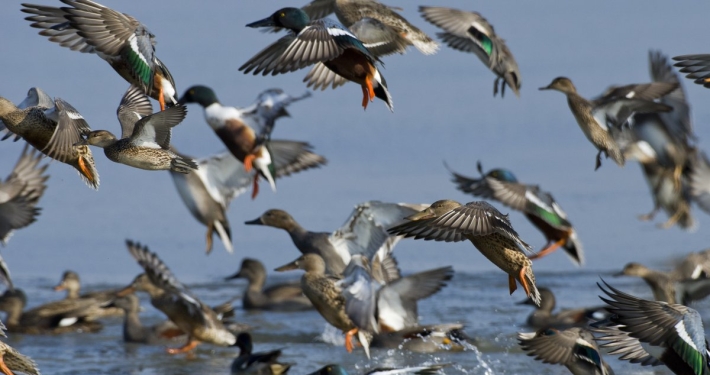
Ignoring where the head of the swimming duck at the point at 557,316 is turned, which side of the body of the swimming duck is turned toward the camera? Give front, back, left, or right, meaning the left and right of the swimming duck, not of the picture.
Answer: left

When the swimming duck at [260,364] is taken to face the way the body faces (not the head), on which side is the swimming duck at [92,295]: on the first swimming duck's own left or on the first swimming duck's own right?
on the first swimming duck's own right

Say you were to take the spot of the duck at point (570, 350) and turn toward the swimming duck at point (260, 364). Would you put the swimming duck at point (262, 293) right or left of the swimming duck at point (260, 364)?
right

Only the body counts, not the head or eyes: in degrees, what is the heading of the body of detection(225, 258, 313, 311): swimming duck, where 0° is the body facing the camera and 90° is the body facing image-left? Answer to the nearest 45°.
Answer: approximately 90°

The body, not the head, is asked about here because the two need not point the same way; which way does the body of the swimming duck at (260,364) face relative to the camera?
to the viewer's left

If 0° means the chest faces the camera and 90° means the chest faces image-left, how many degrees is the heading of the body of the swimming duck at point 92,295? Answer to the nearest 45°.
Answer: approximately 90°
